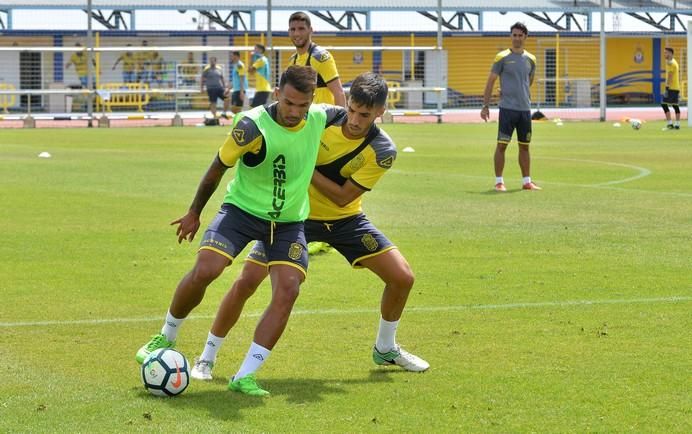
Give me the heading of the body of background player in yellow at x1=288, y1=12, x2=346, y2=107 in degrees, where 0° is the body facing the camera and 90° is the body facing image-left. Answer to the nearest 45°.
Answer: approximately 45°

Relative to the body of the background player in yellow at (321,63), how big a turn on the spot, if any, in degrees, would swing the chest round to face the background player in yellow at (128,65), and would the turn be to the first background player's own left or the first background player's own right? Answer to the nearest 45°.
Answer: approximately 135° to the first background player's own right

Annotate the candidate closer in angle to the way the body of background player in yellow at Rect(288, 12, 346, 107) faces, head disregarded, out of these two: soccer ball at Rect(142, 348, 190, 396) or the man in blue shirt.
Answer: the soccer ball

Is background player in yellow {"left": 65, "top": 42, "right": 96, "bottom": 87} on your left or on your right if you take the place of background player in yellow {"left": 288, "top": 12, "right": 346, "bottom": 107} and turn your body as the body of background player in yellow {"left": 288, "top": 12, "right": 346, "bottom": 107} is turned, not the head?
on your right
